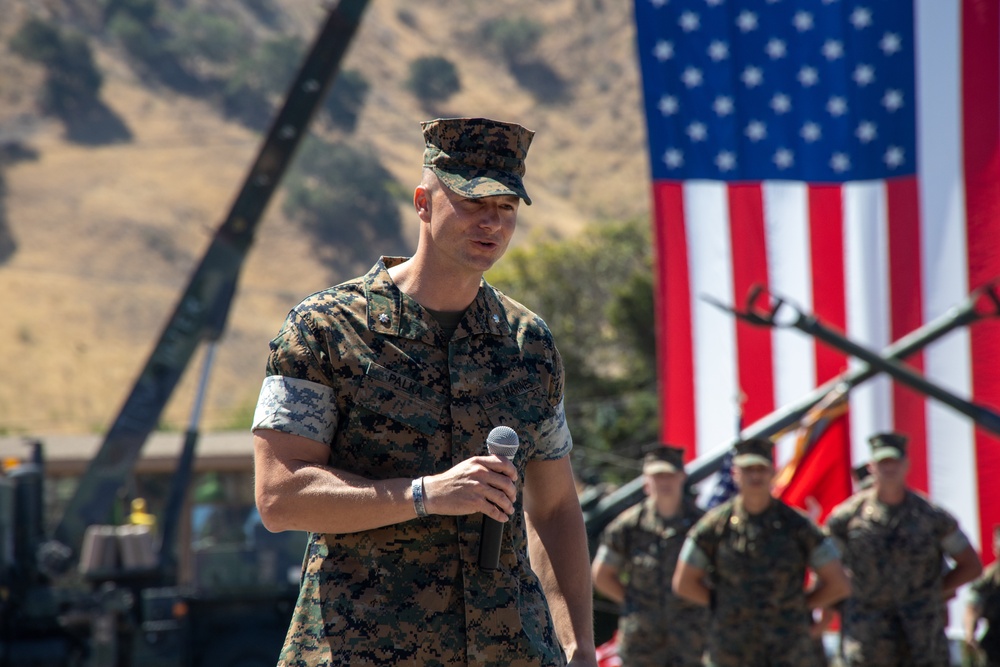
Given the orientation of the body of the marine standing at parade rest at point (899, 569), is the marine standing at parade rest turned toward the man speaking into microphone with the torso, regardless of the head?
yes

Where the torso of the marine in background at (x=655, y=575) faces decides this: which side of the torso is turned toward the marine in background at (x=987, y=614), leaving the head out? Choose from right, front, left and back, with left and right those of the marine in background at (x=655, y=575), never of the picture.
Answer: left

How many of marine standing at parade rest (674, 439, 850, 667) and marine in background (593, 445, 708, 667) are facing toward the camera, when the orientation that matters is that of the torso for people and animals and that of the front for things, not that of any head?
2

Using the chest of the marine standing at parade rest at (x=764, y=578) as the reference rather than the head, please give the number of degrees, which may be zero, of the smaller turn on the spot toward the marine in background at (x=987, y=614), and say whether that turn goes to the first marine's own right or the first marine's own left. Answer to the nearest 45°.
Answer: approximately 135° to the first marine's own left

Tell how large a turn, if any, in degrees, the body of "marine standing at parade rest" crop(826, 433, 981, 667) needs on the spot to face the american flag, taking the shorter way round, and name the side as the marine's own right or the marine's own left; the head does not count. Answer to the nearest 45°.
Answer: approximately 180°

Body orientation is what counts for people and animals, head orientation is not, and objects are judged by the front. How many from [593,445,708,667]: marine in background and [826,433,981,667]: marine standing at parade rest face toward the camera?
2

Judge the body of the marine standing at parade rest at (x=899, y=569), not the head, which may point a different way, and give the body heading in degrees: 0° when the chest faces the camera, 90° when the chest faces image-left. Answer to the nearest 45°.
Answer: approximately 0°
